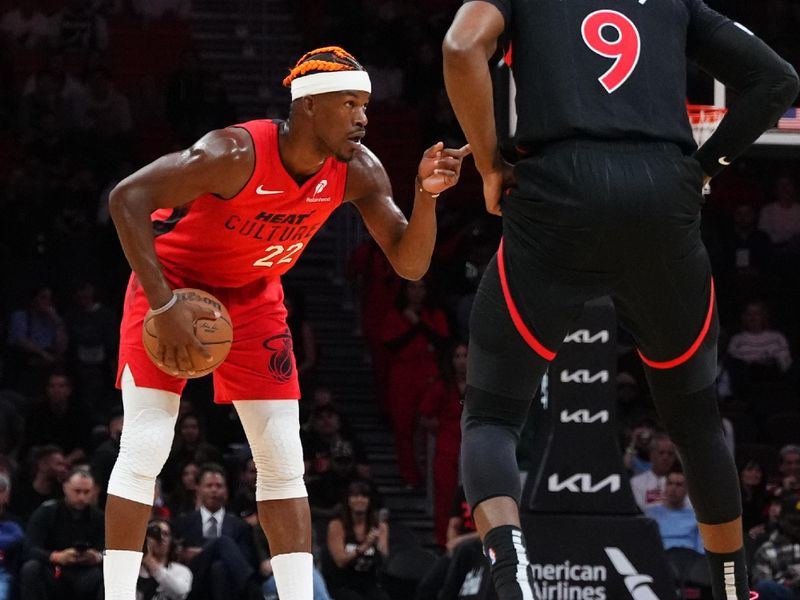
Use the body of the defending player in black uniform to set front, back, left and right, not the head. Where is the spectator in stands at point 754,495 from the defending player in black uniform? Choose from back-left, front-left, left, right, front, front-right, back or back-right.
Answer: front

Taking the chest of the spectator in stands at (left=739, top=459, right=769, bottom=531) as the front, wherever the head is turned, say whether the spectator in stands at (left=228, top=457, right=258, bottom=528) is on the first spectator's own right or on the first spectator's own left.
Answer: on the first spectator's own right

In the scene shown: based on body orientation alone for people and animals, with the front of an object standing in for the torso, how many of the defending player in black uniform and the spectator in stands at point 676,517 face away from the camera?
1

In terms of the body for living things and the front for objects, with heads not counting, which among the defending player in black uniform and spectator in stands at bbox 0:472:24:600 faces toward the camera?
the spectator in stands

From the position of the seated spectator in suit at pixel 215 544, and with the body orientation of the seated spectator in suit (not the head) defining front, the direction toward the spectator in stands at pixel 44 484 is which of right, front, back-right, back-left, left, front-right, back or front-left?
back-right

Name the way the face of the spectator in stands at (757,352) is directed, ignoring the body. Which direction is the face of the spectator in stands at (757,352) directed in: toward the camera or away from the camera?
toward the camera

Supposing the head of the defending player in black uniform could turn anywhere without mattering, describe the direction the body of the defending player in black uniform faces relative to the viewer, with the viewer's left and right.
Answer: facing away from the viewer

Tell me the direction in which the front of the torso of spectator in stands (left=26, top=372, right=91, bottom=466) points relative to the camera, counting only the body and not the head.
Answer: toward the camera

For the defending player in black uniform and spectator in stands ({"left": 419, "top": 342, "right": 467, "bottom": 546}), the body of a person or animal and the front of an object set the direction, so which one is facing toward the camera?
the spectator in stands

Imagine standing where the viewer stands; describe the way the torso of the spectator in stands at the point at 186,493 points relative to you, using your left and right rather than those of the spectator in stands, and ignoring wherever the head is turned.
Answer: facing the viewer

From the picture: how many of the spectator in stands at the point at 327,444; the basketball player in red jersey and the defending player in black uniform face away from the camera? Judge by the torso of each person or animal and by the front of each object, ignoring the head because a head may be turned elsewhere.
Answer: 1

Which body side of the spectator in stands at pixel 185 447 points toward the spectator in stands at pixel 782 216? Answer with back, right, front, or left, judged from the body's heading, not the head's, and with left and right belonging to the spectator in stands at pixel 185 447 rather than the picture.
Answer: left

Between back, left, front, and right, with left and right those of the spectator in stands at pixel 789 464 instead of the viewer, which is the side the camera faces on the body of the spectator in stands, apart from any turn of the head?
front

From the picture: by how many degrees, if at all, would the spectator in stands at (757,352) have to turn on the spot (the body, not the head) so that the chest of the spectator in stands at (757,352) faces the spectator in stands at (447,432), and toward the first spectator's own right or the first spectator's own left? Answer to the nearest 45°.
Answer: approximately 45° to the first spectator's own right

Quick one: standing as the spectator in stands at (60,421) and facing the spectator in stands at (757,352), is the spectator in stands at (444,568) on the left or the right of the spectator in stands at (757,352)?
right

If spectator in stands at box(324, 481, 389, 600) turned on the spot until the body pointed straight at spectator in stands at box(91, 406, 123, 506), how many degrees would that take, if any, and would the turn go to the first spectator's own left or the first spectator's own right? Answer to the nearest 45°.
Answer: approximately 90° to the first spectator's own right

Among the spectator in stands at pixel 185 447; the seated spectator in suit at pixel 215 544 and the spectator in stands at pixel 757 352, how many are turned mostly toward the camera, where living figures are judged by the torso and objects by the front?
3

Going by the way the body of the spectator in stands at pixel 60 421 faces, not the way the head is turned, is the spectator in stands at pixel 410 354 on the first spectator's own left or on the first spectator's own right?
on the first spectator's own left

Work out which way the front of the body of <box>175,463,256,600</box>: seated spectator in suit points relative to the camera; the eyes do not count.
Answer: toward the camera

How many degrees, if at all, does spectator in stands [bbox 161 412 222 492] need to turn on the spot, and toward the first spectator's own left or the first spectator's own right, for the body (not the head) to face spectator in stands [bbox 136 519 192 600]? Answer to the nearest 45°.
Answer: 0° — they already face them
